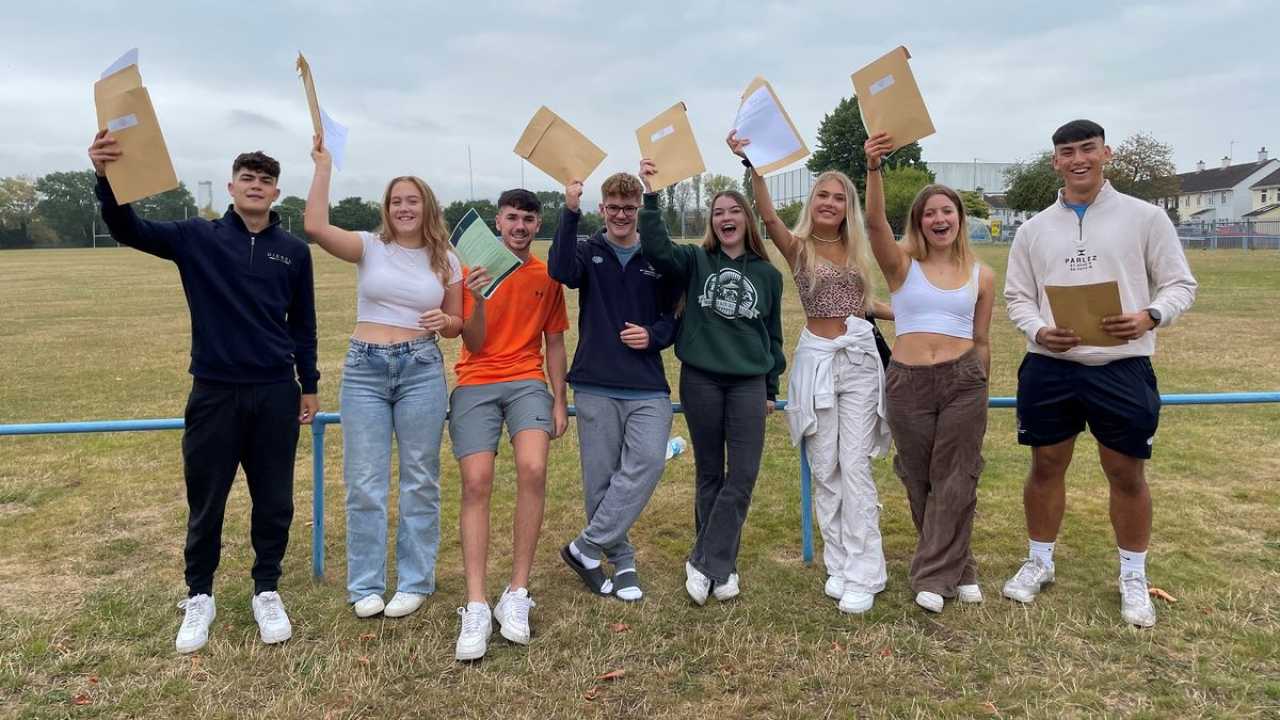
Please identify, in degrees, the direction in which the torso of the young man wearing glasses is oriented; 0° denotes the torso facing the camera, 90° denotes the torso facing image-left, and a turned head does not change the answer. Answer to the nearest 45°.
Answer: approximately 0°

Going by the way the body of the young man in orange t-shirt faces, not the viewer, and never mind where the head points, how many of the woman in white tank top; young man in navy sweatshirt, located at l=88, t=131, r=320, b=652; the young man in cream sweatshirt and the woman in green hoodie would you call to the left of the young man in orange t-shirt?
3

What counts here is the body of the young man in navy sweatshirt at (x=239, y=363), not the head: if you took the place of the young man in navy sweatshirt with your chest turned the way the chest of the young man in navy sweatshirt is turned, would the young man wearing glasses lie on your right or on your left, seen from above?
on your left

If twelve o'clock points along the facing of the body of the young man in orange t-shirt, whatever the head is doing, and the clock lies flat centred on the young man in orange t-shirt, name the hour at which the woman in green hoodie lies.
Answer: The woman in green hoodie is roughly at 9 o'clock from the young man in orange t-shirt.

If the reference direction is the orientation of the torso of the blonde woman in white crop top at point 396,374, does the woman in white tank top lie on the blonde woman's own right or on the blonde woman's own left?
on the blonde woman's own left

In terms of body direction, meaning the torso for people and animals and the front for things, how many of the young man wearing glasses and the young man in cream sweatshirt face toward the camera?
2
